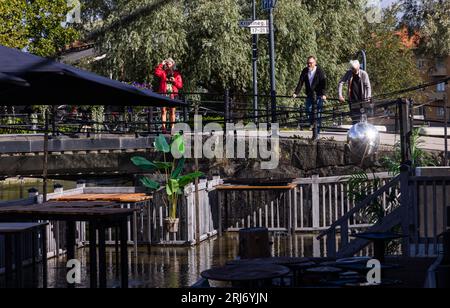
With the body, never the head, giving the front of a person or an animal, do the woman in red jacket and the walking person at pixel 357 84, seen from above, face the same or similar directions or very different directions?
same or similar directions

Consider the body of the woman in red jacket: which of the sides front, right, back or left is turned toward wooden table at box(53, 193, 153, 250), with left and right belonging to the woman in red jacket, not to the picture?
front

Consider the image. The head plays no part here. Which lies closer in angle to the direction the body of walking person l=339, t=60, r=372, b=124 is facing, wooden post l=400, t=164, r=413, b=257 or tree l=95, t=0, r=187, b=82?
the wooden post

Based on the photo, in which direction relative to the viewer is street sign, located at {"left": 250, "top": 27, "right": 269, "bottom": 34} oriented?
toward the camera

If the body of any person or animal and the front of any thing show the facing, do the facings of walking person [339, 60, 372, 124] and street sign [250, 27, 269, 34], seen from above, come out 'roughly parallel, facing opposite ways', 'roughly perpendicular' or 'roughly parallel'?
roughly parallel

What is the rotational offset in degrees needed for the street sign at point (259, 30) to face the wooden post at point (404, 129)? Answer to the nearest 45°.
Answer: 0° — it already faces it

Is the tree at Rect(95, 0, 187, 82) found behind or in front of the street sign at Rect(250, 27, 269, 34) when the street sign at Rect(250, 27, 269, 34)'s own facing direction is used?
behind

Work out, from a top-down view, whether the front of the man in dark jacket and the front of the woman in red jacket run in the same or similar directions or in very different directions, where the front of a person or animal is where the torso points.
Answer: same or similar directions

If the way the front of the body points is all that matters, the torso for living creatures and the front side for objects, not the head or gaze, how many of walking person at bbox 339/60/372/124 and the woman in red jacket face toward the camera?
2

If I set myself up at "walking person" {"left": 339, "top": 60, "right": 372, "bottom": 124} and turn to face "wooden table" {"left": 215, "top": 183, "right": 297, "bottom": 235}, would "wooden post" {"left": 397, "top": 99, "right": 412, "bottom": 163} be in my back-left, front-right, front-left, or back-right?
front-left
